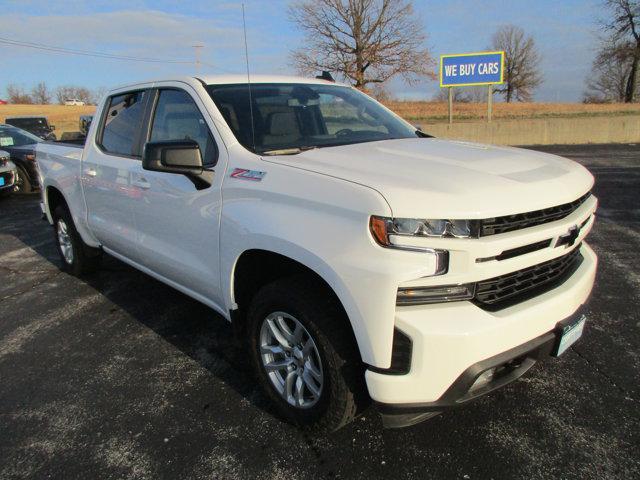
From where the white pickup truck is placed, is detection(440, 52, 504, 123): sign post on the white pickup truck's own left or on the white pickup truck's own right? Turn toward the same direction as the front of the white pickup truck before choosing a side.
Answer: on the white pickup truck's own left

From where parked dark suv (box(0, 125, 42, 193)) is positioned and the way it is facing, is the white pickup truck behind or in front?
in front

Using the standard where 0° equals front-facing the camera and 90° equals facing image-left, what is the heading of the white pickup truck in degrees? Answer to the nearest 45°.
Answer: approximately 315°

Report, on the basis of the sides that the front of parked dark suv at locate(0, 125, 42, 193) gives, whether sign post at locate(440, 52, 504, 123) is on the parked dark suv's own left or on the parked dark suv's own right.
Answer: on the parked dark suv's own left

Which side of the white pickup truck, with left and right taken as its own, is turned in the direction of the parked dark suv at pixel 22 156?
back

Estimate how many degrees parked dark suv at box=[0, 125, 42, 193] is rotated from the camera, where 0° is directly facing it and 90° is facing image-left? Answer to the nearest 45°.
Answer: approximately 315°
